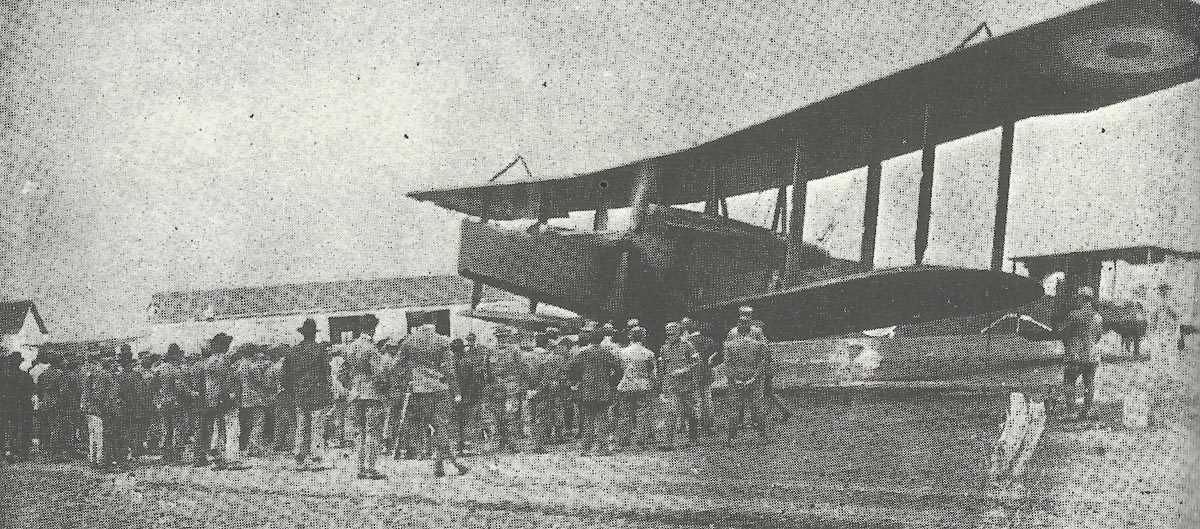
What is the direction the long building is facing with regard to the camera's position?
facing the viewer

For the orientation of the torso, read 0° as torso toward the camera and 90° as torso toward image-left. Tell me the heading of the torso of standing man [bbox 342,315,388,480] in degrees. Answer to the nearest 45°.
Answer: approximately 225°

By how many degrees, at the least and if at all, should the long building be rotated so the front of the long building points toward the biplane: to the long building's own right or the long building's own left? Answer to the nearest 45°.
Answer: approximately 45° to the long building's own left

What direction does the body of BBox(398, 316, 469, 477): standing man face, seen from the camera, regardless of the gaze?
away from the camera

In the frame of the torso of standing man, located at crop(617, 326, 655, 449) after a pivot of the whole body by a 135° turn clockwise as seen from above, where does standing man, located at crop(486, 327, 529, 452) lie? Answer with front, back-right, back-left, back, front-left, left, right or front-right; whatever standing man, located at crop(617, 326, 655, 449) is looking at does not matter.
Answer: back

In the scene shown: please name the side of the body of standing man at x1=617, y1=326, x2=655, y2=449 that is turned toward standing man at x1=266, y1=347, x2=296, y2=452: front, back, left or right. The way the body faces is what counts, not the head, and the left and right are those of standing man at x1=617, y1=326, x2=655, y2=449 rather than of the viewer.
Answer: left

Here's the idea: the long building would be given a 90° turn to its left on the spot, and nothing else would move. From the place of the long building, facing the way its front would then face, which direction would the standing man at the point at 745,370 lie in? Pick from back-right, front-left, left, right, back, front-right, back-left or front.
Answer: front-right

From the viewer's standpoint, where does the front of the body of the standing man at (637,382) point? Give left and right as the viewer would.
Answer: facing away from the viewer

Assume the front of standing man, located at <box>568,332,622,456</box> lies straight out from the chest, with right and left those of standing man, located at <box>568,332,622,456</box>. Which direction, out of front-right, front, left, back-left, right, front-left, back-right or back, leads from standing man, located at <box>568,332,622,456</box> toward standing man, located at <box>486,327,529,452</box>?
front-left

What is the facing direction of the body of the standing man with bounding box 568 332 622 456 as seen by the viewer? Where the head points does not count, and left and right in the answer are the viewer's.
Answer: facing away from the viewer

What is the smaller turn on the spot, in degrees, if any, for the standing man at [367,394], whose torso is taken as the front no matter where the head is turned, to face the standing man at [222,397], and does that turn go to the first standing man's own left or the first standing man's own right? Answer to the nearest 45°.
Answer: approximately 90° to the first standing man's own left

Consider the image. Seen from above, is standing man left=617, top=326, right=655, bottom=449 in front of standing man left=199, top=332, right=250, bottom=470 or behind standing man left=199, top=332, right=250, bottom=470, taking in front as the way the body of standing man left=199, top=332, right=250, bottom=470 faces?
in front
